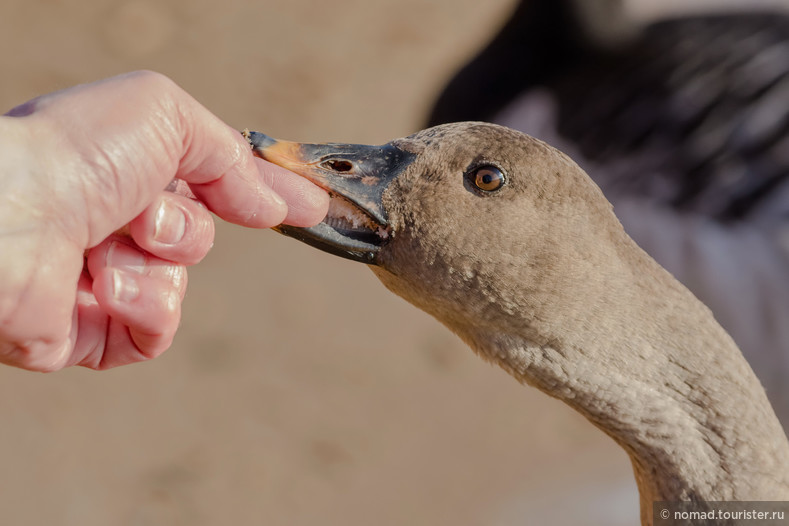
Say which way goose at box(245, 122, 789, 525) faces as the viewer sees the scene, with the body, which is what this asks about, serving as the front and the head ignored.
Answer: to the viewer's left
